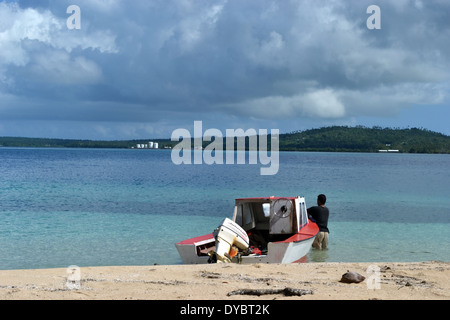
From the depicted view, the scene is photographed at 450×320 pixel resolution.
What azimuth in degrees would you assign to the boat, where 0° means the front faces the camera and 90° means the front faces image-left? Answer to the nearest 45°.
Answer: approximately 225°

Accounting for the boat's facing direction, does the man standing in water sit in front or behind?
in front
